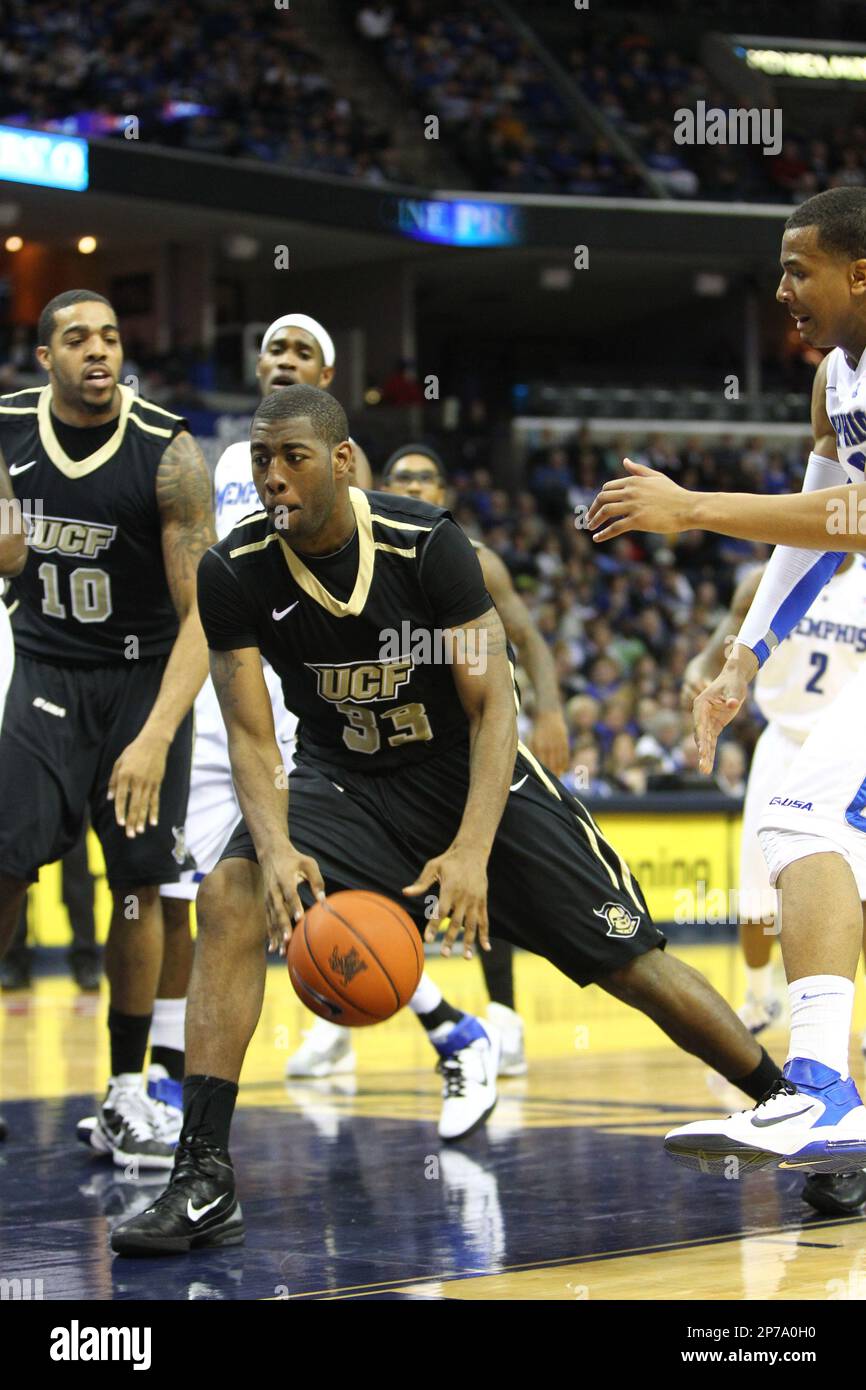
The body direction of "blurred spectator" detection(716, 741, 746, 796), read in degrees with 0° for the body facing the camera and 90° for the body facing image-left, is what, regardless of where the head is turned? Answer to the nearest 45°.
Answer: approximately 0°

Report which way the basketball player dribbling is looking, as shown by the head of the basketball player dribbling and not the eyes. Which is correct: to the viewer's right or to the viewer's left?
to the viewer's left

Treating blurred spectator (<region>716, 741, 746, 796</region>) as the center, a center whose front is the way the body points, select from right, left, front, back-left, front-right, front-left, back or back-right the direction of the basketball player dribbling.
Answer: front

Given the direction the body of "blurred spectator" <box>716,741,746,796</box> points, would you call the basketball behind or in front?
in front
